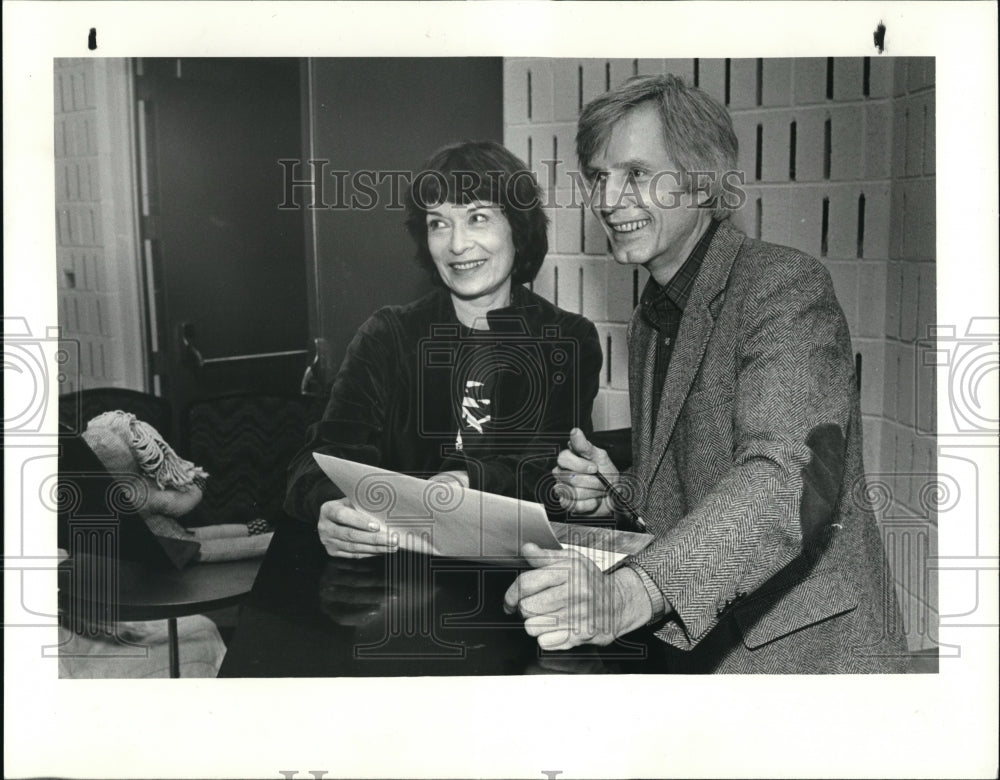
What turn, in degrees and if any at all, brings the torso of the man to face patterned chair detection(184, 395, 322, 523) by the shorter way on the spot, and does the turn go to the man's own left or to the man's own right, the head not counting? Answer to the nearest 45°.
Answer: approximately 45° to the man's own right

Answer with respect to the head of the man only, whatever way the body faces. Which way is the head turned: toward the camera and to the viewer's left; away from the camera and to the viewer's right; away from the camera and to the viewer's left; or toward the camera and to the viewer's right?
toward the camera and to the viewer's left

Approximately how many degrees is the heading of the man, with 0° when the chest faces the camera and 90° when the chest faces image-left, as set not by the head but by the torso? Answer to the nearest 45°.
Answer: approximately 45°
